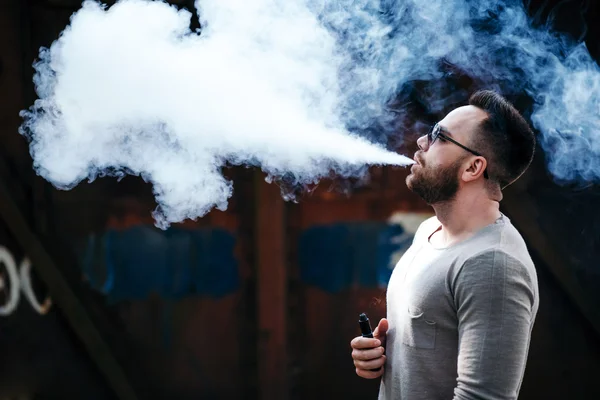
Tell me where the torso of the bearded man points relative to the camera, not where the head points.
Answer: to the viewer's left
